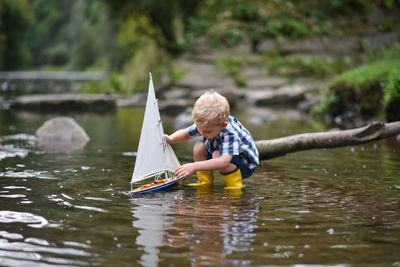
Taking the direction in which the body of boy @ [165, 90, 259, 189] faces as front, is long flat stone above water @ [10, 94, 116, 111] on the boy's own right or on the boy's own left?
on the boy's own right

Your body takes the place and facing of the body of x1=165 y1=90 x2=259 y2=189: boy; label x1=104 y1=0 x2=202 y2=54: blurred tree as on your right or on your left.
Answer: on your right

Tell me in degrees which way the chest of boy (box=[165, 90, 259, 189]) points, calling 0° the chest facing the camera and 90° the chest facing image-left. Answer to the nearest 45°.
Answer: approximately 45°

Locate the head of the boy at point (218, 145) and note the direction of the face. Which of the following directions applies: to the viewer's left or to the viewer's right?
to the viewer's left

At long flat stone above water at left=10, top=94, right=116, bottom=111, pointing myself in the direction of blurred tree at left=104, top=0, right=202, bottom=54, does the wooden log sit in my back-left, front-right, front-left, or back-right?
back-right

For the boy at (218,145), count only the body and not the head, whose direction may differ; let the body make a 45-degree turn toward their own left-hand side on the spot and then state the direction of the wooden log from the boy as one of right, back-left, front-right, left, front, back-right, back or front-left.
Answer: back-left
